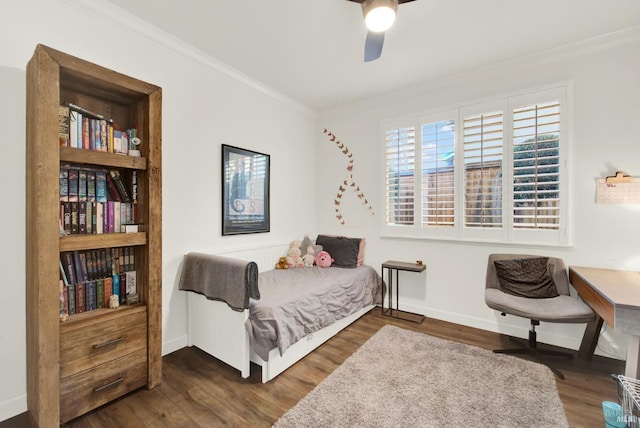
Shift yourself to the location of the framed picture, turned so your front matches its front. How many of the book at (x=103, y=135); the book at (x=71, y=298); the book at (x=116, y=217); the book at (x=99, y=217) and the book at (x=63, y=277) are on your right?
5

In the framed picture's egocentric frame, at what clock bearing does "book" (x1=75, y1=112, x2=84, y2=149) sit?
The book is roughly at 3 o'clock from the framed picture.

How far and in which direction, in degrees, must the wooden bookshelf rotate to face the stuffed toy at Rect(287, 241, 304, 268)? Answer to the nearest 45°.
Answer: approximately 45° to its left

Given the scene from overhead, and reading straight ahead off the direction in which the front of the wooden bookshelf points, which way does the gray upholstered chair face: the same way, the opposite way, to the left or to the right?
to the right

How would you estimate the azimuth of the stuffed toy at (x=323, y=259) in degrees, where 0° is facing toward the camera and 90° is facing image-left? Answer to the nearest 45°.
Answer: approximately 315°

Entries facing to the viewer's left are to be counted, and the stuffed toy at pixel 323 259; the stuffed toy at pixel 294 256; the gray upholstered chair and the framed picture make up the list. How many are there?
0

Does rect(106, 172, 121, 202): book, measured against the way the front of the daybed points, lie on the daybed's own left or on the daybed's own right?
on the daybed's own right

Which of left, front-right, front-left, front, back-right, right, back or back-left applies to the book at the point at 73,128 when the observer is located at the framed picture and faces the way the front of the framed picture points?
right

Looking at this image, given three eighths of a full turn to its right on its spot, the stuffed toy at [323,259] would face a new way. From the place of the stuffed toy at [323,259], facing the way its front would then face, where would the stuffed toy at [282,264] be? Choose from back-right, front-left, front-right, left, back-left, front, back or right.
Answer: front

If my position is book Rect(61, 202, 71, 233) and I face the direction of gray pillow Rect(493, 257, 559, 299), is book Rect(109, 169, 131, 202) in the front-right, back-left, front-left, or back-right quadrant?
front-left

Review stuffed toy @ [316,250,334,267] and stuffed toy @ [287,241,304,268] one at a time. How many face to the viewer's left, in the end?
0

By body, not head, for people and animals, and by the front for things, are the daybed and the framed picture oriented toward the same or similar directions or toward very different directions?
same or similar directions

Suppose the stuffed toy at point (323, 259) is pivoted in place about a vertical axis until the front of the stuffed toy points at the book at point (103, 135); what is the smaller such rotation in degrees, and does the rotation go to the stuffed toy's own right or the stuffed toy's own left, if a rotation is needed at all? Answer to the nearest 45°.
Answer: approximately 90° to the stuffed toy's own right

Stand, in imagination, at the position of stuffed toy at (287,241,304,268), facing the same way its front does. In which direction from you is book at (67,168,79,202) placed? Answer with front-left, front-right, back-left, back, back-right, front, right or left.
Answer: front-right

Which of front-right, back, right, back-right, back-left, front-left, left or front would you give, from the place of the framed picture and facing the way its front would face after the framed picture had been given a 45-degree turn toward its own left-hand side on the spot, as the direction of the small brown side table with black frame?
front

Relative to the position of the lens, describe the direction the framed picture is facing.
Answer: facing the viewer and to the right of the viewer

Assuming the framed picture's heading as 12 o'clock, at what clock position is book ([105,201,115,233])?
The book is roughly at 3 o'clock from the framed picture.
